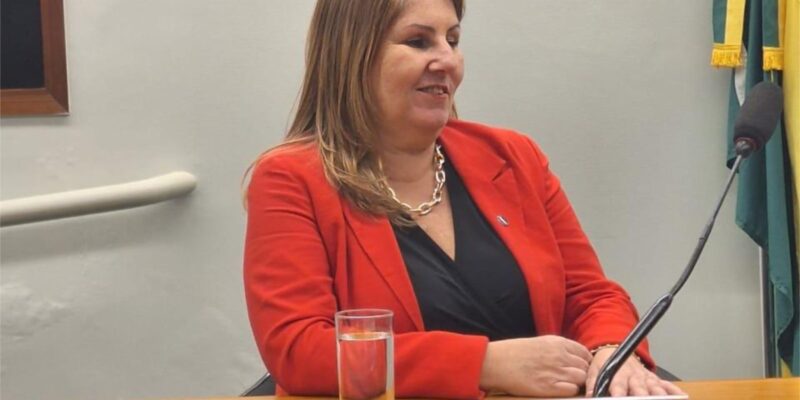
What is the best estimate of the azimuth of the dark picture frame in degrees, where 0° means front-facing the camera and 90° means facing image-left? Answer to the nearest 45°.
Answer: approximately 0°

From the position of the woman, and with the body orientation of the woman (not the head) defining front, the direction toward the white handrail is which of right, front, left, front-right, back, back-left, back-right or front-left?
back

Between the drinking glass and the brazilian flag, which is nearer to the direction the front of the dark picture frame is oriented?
the drinking glass

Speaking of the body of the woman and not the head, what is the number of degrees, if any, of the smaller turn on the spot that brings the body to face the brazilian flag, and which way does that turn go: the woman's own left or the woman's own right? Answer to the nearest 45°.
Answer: approximately 90° to the woman's own left

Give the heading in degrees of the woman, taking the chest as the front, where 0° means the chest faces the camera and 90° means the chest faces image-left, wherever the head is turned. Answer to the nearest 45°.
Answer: approximately 315°

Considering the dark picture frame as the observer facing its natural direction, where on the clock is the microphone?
The microphone is roughly at 11 o'clock from the dark picture frame.

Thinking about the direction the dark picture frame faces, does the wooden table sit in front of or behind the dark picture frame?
in front

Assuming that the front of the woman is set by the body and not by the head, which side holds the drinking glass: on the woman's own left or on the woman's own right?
on the woman's own right

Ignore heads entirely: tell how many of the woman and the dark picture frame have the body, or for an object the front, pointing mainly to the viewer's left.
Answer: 0
